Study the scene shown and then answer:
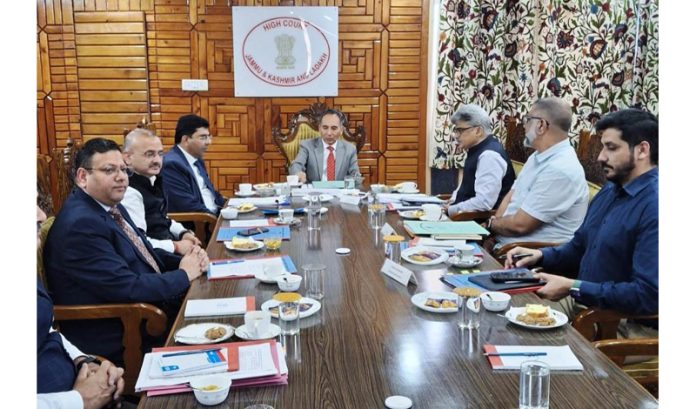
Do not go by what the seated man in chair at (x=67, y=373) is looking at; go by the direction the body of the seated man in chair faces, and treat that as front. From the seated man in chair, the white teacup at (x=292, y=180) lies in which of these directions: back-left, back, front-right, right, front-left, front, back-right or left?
front-left

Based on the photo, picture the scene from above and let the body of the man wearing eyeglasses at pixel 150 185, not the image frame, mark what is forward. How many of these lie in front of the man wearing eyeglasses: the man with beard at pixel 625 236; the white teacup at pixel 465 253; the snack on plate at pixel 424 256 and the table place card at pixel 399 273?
4

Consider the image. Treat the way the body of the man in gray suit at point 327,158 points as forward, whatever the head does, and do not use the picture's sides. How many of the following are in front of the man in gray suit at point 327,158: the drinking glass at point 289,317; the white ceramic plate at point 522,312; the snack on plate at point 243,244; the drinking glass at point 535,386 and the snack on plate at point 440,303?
5

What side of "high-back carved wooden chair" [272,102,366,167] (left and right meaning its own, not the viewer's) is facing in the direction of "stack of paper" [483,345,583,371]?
front

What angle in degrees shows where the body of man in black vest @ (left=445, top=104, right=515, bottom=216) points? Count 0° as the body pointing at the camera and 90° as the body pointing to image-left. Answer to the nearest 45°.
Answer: approximately 90°

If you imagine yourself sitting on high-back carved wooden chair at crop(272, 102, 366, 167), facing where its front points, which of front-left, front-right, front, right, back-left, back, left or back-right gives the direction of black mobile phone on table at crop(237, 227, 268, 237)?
front

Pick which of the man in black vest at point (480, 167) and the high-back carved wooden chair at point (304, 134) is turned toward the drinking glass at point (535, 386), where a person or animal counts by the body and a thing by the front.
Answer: the high-back carved wooden chair

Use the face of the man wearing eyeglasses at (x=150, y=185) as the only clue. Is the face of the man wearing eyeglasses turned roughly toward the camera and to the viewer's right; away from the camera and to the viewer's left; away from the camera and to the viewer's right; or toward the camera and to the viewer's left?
toward the camera and to the viewer's right

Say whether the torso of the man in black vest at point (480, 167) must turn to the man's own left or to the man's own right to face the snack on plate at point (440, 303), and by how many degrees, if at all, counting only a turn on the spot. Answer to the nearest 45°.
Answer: approximately 90° to the man's own left

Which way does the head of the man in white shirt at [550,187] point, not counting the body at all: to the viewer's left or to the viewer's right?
to the viewer's left

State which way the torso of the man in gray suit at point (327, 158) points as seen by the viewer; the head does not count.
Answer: toward the camera

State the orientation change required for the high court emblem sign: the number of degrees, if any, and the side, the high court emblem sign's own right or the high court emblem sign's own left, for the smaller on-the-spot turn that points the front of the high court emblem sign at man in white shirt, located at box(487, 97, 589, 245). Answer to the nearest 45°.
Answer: approximately 45° to the high court emblem sign's own left

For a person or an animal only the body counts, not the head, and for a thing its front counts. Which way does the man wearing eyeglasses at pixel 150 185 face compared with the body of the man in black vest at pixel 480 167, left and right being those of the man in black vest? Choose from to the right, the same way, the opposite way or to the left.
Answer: the opposite way

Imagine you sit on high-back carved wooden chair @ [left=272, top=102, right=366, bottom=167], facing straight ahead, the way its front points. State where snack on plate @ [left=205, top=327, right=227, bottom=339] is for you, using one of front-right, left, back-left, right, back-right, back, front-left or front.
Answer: front

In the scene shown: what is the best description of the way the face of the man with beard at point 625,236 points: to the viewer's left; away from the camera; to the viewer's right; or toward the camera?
to the viewer's left

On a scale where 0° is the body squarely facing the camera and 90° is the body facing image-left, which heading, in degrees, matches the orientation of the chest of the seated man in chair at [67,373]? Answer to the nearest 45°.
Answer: approximately 270°

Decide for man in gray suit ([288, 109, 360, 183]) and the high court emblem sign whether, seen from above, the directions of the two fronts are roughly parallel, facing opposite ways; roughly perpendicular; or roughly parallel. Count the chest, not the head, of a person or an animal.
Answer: roughly parallel

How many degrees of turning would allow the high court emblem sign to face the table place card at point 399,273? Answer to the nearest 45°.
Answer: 0° — it already faces it

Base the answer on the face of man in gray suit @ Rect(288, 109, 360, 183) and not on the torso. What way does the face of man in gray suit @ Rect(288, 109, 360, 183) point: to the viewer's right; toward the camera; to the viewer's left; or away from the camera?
toward the camera

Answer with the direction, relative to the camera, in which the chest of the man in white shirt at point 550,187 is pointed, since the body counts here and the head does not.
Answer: to the viewer's left

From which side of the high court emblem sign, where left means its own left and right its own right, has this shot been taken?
front
